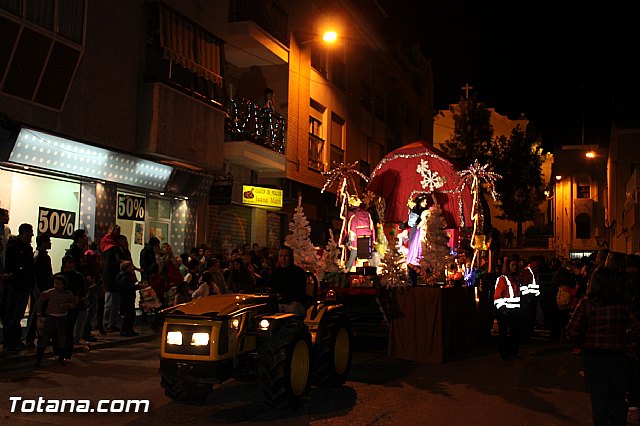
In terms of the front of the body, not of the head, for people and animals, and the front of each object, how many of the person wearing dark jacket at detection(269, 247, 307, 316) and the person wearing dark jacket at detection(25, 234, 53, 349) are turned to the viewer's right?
1

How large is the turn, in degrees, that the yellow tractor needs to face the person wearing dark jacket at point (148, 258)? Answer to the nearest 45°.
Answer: approximately 135° to its right

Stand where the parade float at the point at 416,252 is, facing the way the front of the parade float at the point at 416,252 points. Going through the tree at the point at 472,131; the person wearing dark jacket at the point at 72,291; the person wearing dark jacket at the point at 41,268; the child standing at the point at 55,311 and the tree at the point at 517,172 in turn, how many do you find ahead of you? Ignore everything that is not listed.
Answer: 3

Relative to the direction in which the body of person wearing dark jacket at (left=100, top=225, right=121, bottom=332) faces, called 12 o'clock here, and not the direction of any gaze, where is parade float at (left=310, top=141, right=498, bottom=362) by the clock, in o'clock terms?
The parade float is roughly at 12 o'clock from the person wearing dark jacket.

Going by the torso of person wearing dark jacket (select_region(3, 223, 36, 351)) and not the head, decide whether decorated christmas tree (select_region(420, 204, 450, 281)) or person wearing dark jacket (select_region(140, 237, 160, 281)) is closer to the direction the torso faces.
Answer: the decorated christmas tree

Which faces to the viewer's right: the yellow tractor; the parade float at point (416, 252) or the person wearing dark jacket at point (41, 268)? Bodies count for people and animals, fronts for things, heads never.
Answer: the person wearing dark jacket

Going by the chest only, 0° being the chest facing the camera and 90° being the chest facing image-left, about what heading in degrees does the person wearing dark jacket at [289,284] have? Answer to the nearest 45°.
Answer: approximately 45°

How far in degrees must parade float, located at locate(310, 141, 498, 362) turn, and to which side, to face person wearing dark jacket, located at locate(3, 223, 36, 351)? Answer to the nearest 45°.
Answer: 0° — it already faces them

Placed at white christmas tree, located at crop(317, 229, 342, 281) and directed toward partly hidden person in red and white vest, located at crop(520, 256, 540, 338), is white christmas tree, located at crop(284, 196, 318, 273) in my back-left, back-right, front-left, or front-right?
back-left

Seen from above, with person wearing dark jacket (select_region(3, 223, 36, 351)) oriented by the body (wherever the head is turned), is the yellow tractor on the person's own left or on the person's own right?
on the person's own right

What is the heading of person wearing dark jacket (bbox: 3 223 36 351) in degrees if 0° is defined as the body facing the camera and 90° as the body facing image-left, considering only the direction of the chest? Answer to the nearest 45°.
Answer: approximately 270°

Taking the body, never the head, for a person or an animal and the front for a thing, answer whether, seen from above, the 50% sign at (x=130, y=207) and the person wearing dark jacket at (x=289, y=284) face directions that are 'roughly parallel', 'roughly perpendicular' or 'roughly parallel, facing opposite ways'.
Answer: roughly perpendicular
